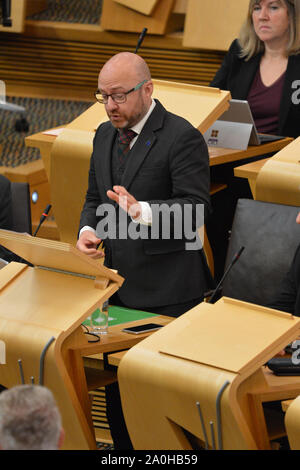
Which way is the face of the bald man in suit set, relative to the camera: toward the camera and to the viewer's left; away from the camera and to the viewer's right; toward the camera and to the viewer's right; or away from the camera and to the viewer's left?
toward the camera and to the viewer's left

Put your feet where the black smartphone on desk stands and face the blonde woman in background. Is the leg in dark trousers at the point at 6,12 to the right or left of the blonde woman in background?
left

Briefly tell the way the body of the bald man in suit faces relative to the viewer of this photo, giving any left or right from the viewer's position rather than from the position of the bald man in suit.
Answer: facing the viewer and to the left of the viewer

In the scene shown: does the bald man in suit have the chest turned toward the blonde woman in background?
no

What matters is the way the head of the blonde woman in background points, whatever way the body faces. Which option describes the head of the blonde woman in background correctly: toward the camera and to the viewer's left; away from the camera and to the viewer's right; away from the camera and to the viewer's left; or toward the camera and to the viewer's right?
toward the camera and to the viewer's left

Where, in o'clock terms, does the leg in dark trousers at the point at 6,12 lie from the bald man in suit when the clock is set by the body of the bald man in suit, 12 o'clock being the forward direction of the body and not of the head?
The leg in dark trousers is roughly at 4 o'clock from the bald man in suit.

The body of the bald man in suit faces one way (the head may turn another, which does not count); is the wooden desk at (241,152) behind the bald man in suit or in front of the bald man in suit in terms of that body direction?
behind
